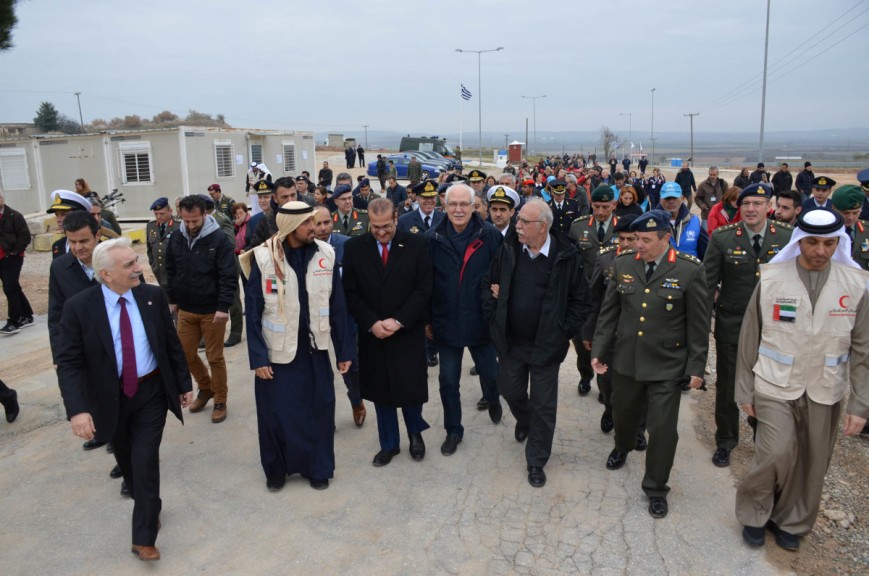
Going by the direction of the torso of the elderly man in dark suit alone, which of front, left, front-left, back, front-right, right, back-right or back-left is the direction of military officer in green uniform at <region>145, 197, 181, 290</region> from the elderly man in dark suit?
back-left

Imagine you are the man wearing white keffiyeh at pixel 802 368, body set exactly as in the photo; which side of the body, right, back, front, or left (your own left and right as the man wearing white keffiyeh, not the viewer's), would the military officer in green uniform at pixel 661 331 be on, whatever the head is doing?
right

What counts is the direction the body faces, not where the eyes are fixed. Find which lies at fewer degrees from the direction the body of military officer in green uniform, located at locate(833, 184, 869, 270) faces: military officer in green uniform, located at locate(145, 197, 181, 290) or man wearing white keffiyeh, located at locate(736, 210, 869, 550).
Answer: the man wearing white keffiyeh

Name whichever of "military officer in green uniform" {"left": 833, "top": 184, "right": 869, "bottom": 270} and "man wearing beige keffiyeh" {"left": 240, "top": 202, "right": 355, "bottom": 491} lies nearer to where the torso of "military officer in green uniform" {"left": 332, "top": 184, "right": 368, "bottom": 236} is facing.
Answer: the man wearing beige keffiyeh
